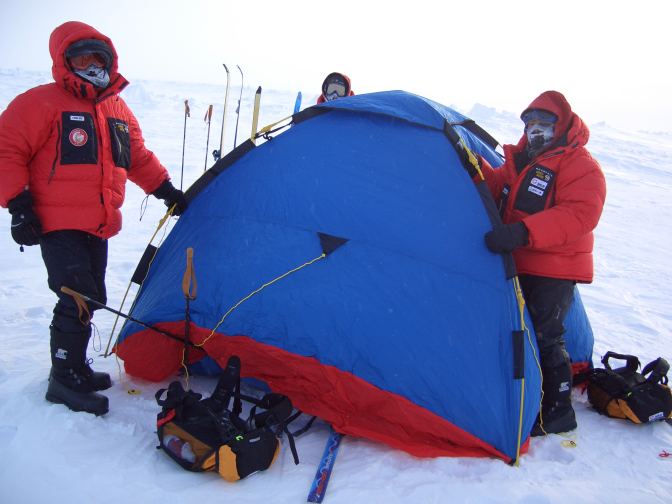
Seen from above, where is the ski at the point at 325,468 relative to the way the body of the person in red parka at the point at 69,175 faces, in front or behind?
in front

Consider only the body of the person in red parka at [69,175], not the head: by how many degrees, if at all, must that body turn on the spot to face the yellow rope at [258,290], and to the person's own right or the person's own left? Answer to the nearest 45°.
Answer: approximately 45° to the person's own left

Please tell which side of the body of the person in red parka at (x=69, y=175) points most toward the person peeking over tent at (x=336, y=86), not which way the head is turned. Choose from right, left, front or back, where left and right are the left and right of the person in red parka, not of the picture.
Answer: left

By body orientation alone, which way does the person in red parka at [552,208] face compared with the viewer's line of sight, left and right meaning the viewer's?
facing the viewer and to the left of the viewer

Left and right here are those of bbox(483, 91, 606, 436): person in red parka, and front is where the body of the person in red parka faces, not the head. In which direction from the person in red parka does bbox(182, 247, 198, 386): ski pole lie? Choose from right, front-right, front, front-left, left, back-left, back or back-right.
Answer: front

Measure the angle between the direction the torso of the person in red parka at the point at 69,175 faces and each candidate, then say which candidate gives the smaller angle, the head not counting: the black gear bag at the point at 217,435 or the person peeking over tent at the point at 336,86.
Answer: the black gear bag

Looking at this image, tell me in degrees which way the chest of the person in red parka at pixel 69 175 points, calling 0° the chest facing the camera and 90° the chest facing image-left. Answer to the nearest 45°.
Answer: approximately 315°

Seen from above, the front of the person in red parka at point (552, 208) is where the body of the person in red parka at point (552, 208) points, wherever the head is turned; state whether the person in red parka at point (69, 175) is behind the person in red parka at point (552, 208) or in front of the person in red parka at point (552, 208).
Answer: in front
